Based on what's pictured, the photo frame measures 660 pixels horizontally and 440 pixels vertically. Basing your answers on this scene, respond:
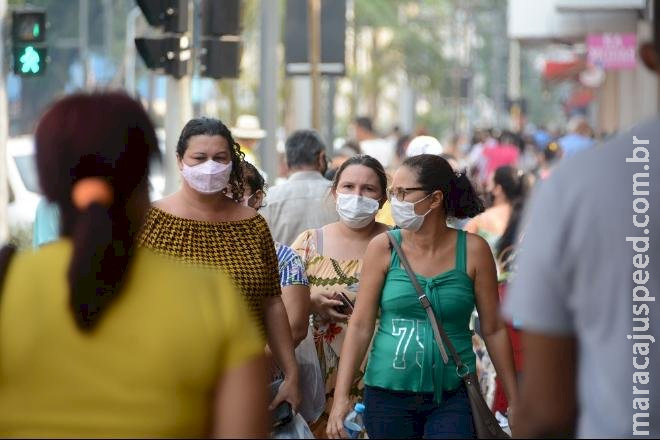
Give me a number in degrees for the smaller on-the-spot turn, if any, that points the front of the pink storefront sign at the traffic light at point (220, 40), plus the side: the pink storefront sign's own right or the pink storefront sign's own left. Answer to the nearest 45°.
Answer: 0° — it already faces it

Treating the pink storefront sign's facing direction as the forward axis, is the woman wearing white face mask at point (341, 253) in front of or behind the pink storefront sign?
in front

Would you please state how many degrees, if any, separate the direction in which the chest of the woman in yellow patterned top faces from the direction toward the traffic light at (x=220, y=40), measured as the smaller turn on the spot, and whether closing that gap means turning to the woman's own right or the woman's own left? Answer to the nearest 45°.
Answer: approximately 180°

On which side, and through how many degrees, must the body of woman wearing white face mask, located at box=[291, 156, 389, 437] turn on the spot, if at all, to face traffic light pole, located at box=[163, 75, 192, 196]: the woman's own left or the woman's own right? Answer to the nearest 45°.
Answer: approximately 180°

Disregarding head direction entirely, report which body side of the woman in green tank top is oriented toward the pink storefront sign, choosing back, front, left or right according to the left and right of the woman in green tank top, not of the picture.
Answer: back

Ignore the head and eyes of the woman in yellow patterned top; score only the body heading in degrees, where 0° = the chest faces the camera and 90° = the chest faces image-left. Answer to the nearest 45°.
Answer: approximately 0°

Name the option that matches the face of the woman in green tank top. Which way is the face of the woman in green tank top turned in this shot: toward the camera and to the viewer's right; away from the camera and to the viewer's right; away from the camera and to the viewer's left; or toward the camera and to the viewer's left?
toward the camera and to the viewer's left
